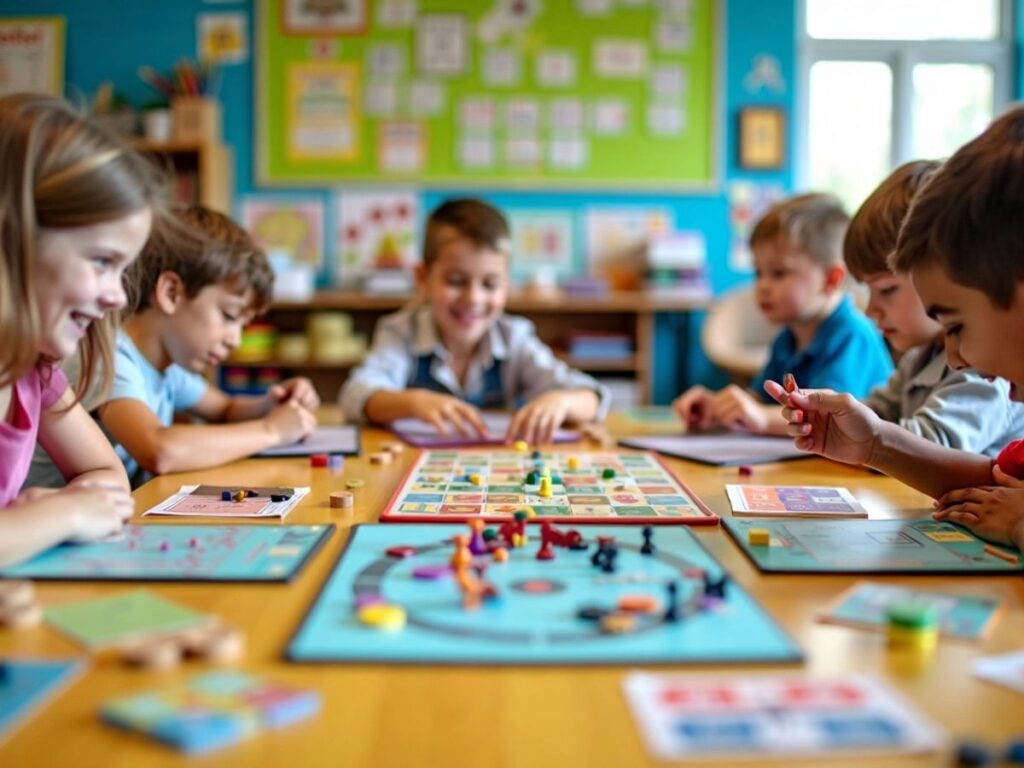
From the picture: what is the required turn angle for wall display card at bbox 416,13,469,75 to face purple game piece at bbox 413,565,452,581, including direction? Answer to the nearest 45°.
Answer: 0° — it already faces it

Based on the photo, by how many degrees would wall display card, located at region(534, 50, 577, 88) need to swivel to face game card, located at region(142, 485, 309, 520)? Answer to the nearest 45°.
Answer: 0° — it already faces it

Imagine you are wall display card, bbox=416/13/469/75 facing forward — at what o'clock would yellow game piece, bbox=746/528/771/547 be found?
The yellow game piece is roughly at 12 o'clock from the wall display card.

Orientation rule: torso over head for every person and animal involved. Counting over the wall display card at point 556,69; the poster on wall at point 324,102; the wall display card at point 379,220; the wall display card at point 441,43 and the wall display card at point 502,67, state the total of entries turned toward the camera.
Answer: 5

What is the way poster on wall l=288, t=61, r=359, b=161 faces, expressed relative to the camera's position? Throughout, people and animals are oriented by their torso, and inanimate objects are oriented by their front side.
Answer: facing the viewer

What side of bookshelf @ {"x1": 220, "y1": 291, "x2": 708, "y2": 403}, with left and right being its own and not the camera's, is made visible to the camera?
front

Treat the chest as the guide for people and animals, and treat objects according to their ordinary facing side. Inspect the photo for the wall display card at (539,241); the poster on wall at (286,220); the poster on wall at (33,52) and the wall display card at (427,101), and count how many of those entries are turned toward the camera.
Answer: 4

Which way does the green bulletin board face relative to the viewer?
toward the camera

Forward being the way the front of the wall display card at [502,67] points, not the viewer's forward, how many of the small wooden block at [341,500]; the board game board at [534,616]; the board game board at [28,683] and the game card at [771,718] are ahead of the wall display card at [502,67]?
4

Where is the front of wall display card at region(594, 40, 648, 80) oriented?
toward the camera

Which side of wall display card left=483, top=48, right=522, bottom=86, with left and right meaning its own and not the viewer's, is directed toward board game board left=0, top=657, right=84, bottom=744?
front

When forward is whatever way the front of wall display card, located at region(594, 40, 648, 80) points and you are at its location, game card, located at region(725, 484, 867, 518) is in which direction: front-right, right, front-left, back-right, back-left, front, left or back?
front

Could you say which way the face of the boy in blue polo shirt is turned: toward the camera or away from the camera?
toward the camera

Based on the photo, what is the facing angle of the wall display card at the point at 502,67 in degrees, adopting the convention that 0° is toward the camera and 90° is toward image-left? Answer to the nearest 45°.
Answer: approximately 0°
